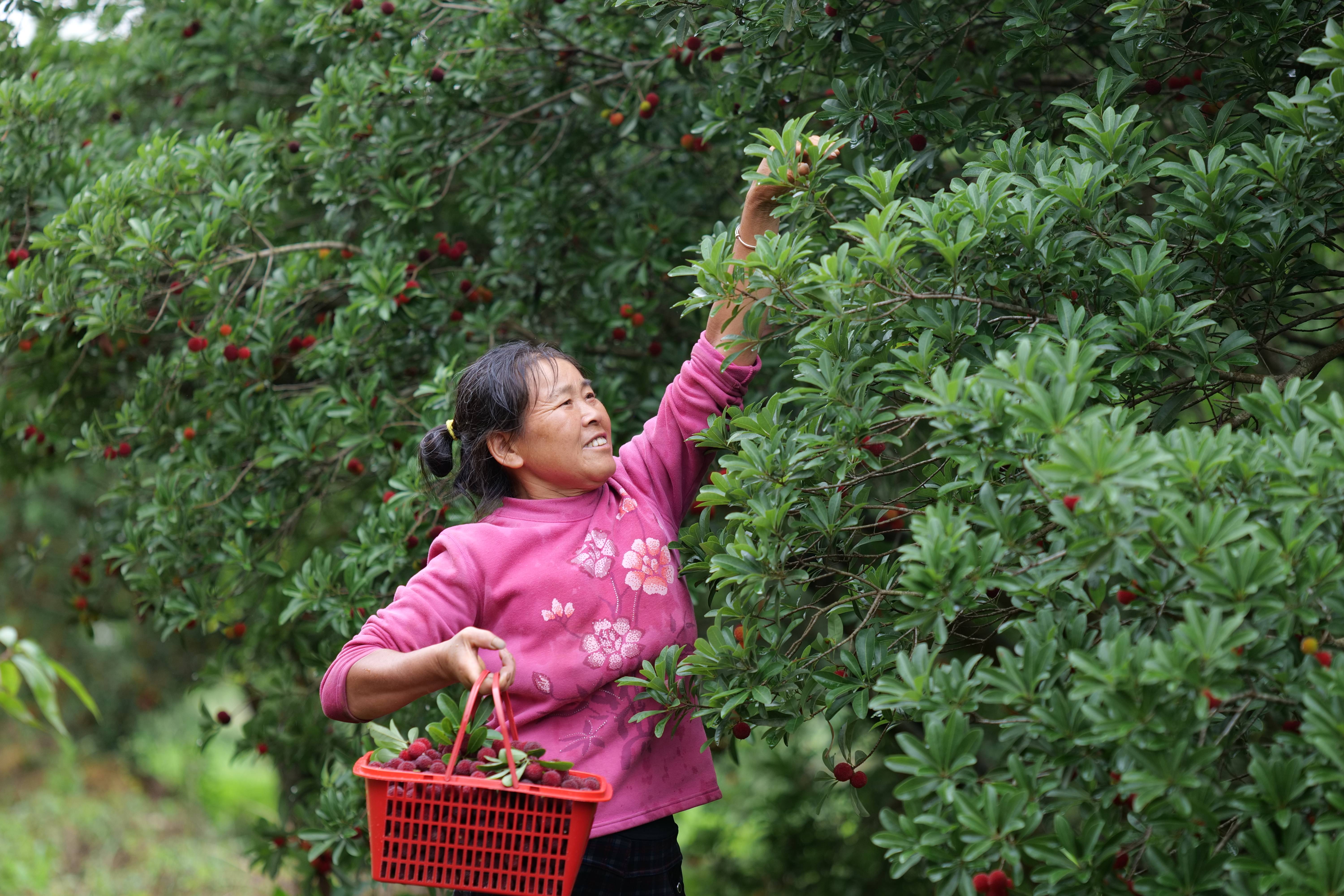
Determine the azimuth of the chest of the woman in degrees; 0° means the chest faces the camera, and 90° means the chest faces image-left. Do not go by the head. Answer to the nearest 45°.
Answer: approximately 315°
